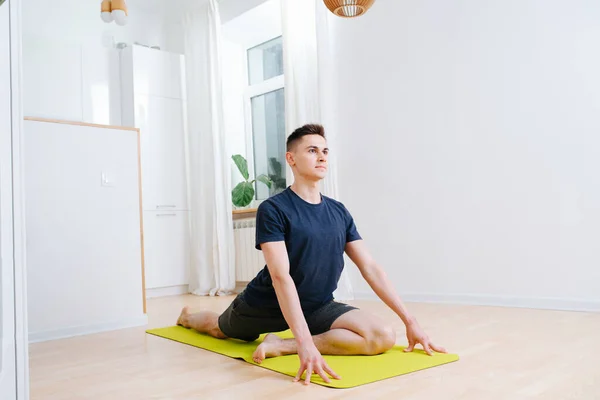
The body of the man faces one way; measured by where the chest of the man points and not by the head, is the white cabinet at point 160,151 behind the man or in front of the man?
behind

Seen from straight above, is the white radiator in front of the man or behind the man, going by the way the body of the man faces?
behind

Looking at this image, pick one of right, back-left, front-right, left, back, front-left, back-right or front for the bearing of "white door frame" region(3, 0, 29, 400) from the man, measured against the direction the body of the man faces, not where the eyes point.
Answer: right

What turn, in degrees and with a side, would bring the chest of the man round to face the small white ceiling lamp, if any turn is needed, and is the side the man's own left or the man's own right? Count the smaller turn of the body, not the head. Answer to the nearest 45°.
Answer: approximately 180°

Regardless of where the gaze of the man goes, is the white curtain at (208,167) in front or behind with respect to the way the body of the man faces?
behind

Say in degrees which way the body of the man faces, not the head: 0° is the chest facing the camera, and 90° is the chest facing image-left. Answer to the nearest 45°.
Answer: approximately 315°
